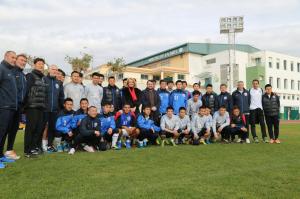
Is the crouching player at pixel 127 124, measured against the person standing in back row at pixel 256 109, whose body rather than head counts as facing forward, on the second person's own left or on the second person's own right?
on the second person's own right

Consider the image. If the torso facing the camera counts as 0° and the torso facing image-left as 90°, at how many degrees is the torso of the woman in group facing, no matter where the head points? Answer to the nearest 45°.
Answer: approximately 0°

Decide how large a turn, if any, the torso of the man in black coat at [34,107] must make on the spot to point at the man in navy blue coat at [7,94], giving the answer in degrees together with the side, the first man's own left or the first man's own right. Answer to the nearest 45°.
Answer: approximately 90° to the first man's own right

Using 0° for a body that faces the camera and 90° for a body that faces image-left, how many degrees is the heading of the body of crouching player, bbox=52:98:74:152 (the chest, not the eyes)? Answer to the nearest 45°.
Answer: approximately 315°

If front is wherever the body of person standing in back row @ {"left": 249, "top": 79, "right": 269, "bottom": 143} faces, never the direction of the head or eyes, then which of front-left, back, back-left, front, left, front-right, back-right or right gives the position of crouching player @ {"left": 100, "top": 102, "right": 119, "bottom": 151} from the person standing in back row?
front-right

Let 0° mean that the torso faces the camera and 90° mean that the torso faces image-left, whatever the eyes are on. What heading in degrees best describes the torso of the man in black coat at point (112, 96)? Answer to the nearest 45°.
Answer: approximately 0°

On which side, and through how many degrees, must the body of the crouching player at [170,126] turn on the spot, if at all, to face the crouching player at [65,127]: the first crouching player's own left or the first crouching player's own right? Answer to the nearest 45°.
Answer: approximately 45° to the first crouching player's own right

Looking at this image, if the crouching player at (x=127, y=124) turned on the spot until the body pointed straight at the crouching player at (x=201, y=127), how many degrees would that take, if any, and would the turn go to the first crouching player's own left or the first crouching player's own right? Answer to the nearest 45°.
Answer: approximately 90° to the first crouching player's own left
